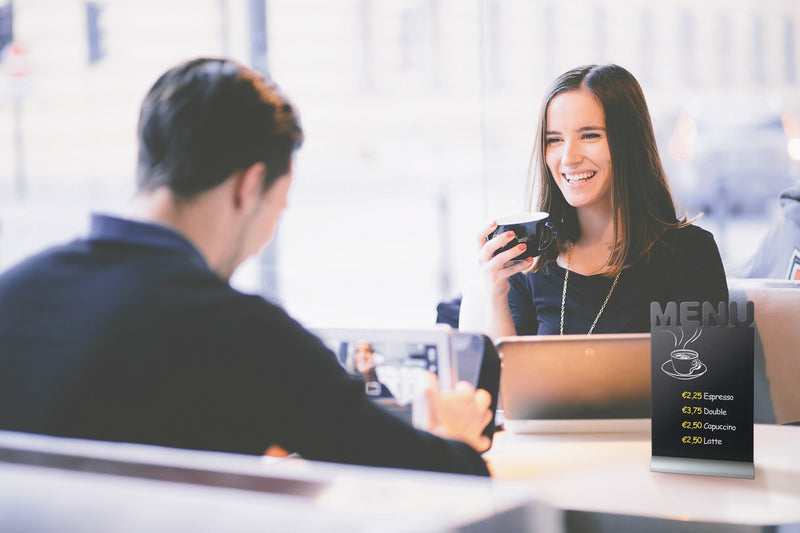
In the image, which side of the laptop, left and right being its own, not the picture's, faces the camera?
back

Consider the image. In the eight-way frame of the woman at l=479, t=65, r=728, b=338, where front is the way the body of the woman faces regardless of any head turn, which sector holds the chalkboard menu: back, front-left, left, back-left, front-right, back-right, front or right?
front-left

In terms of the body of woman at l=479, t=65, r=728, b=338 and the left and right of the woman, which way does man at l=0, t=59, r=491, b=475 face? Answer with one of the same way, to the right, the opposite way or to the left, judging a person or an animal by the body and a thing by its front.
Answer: the opposite way

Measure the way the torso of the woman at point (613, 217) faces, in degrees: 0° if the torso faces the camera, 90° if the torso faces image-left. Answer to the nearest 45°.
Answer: approximately 45°

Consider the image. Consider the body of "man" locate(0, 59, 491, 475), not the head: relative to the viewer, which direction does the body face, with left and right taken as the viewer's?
facing away from the viewer and to the right of the viewer

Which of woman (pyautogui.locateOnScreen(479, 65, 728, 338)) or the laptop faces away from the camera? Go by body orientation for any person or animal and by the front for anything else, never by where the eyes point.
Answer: the laptop

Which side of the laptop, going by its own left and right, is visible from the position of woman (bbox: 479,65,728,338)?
front

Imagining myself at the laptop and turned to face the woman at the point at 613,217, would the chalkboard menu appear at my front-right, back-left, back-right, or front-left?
back-right

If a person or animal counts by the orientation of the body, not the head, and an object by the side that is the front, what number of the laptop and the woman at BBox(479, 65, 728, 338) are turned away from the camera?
1

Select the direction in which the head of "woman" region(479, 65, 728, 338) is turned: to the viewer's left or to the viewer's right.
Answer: to the viewer's left

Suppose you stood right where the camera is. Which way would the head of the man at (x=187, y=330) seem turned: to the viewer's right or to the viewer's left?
to the viewer's right
